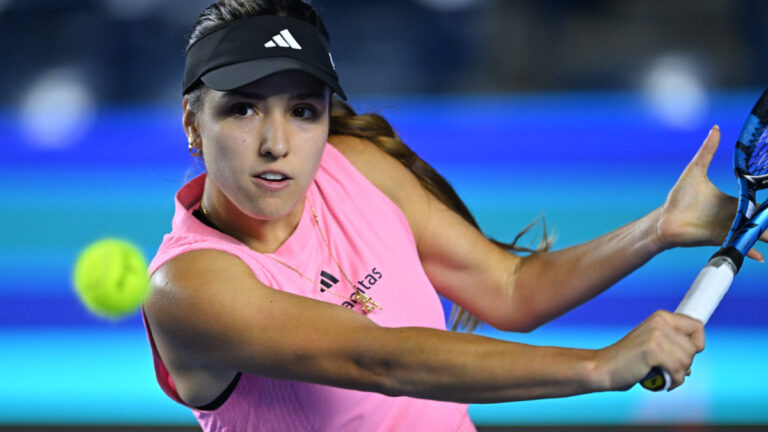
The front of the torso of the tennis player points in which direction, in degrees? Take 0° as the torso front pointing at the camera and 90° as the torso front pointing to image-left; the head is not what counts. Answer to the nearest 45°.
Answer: approximately 315°
